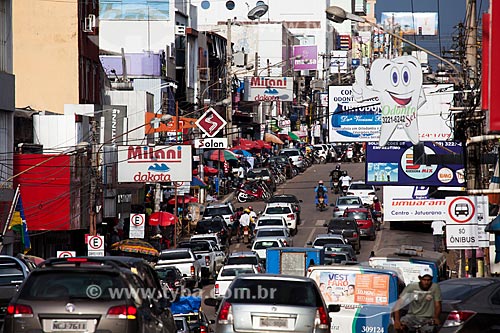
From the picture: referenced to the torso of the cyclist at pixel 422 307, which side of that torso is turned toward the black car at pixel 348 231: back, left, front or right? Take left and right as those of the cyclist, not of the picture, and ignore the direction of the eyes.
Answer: back

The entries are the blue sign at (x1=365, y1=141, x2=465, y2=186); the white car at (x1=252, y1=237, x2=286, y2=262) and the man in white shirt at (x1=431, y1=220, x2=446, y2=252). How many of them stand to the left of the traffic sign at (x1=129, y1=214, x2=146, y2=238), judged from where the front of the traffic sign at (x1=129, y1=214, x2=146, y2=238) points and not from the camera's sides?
3

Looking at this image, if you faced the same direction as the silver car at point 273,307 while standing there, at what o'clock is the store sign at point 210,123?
The store sign is roughly at 12 o'clock from the silver car.

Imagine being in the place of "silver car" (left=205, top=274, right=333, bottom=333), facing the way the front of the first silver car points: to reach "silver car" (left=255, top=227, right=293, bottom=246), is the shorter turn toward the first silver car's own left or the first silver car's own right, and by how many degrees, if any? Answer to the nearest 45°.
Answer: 0° — it already faces it

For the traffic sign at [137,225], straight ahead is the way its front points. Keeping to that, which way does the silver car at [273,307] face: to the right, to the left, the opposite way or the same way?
the opposite way

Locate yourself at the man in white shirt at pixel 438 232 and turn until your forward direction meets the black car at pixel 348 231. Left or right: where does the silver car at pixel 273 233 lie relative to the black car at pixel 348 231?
left

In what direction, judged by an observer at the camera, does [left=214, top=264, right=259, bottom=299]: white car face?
facing away from the viewer

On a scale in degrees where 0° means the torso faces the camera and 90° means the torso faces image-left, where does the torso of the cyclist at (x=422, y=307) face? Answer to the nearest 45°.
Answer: approximately 0°

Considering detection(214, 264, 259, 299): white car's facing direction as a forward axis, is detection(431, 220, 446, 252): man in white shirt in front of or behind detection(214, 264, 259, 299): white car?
in front

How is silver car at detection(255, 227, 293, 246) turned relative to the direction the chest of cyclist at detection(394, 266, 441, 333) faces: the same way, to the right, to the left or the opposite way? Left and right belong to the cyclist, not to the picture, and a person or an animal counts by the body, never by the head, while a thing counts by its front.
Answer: the opposite way

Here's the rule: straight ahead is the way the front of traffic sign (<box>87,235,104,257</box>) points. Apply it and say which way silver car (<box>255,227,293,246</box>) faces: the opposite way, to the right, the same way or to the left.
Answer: the opposite way

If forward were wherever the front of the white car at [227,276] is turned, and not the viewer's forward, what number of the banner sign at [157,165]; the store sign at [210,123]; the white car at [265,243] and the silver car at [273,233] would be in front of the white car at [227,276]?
4
